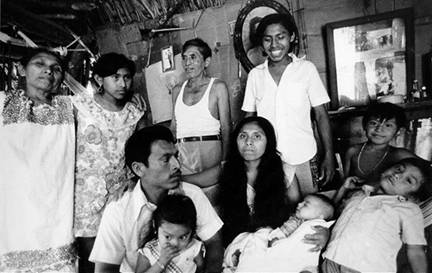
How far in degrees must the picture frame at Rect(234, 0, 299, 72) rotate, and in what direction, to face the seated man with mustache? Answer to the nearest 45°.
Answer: approximately 45° to its right

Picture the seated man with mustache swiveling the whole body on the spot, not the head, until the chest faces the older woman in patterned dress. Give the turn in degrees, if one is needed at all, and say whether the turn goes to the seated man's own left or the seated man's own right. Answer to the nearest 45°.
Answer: approximately 135° to the seated man's own right

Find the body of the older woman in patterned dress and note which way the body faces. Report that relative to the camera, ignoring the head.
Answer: toward the camera

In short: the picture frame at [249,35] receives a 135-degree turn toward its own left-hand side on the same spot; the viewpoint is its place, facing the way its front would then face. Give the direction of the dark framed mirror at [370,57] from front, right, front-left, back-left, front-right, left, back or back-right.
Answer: front-right

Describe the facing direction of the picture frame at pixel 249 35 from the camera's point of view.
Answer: facing the viewer

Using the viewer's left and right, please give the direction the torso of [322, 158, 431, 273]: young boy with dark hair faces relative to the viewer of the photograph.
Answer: facing the viewer and to the left of the viewer

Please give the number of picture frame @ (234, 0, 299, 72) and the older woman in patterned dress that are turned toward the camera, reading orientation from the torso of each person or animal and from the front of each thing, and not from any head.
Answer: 2

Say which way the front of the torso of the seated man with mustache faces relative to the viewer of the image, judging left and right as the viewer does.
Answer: facing the viewer and to the right of the viewer

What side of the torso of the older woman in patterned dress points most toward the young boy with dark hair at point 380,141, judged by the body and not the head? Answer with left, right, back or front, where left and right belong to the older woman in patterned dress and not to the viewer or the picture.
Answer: left

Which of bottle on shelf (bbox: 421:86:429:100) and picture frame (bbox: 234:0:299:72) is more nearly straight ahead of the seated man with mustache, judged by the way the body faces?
the bottle on shelf

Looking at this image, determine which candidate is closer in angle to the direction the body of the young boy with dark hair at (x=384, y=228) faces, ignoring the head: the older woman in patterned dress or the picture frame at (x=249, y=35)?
the older woman in patterned dress
